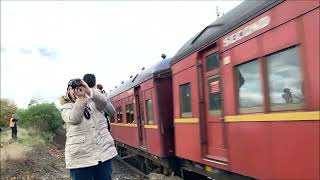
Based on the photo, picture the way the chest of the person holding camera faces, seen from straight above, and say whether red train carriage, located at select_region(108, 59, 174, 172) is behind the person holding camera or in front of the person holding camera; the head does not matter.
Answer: behind

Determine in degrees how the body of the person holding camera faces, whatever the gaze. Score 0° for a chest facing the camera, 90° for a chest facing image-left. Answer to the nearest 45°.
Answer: approximately 0°
